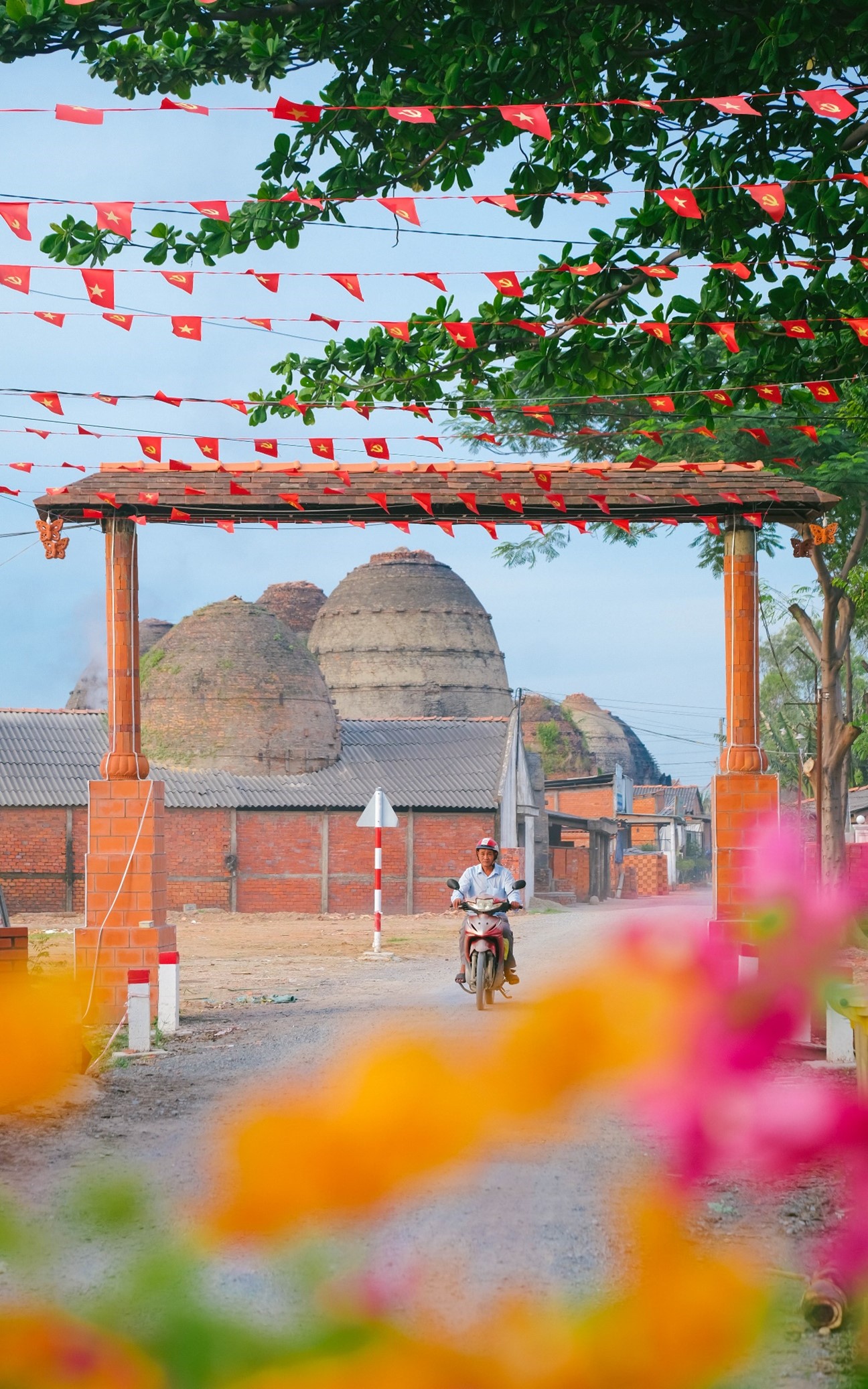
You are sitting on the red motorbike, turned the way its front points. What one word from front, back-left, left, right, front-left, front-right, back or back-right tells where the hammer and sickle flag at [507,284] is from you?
front

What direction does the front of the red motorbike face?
toward the camera

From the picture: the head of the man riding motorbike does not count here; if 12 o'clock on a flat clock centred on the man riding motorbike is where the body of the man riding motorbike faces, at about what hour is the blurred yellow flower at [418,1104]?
The blurred yellow flower is roughly at 12 o'clock from the man riding motorbike.

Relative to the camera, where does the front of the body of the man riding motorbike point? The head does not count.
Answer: toward the camera

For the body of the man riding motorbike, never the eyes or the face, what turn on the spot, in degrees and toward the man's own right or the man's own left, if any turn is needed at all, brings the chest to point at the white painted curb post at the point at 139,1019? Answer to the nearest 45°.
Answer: approximately 45° to the man's own right

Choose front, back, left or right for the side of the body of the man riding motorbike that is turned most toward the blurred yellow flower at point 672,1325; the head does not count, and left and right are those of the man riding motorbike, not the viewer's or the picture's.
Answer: front

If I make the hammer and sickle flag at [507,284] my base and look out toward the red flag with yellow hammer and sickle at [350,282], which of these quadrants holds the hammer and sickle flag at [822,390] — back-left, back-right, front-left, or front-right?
back-right

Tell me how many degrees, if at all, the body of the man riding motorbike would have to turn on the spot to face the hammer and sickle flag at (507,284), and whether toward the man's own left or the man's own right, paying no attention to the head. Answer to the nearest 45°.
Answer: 0° — they already face it

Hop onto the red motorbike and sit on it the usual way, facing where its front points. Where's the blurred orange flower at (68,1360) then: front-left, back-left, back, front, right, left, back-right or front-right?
front

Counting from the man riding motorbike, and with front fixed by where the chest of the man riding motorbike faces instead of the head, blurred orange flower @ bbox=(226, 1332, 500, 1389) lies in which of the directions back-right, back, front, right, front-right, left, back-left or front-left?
front

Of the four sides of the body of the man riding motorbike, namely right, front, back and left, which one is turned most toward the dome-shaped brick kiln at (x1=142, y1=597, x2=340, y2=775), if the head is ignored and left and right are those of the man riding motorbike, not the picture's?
back
